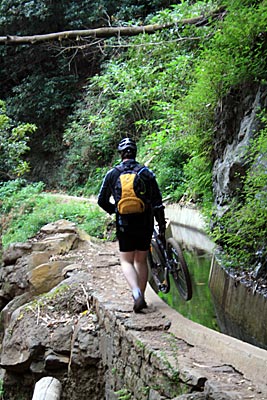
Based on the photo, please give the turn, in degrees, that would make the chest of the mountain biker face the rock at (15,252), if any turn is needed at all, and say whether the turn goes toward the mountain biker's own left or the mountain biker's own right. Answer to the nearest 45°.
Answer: approximately 45° to the mountain biker's own left

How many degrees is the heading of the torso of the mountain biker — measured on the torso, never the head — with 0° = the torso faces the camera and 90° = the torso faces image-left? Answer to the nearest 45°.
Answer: approximately 180°

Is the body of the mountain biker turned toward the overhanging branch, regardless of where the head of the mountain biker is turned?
yes

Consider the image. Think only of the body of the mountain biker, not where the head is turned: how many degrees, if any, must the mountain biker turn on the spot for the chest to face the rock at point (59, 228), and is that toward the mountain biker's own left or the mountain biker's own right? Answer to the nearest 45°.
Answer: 0° — they already face it
